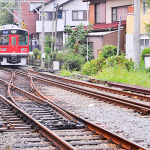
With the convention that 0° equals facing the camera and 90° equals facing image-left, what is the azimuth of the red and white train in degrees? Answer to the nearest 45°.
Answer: approximately 0°

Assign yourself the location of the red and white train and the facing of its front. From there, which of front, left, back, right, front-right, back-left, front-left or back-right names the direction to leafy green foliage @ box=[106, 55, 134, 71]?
front-left

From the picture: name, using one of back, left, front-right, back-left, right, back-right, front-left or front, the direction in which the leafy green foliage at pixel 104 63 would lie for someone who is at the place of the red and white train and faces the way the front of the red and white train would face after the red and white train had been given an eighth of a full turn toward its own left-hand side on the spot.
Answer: front

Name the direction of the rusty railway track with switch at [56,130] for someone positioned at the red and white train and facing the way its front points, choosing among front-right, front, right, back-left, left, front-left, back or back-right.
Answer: front

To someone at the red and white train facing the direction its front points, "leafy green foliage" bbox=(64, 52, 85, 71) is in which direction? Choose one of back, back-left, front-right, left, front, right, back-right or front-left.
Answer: front-left

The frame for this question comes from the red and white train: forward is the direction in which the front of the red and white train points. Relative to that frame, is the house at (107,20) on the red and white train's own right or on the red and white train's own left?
on the red and white train's own left
